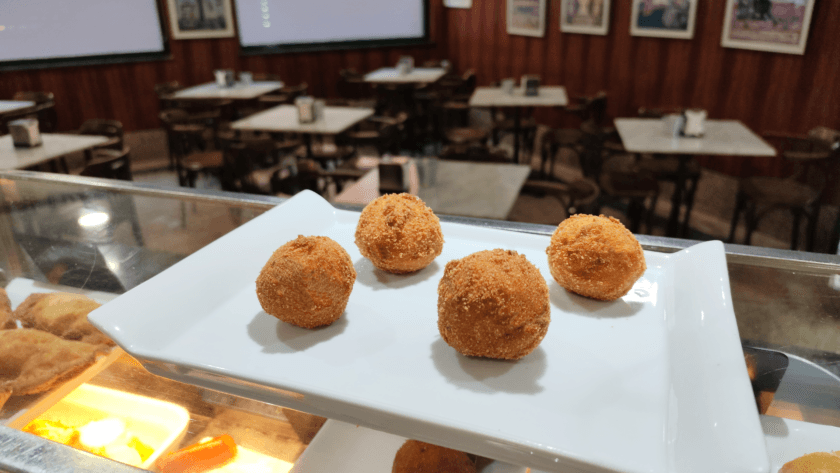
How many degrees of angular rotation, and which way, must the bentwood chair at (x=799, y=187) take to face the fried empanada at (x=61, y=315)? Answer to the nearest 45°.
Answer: approximately 90° to its left

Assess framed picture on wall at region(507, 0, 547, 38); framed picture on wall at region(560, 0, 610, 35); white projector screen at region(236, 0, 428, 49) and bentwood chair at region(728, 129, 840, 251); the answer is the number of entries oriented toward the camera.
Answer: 3

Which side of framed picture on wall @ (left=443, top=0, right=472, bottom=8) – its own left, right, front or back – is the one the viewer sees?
front

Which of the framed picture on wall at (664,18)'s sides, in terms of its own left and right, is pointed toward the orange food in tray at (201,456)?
front

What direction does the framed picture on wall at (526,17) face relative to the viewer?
toward the camera

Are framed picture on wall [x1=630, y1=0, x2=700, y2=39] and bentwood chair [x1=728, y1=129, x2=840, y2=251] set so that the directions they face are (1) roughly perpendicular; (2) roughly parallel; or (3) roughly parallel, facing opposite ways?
roughly perpendicular

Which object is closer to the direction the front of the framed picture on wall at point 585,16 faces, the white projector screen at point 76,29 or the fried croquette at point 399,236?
the fried croquette

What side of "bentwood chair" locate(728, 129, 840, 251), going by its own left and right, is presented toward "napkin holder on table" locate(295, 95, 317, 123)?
front

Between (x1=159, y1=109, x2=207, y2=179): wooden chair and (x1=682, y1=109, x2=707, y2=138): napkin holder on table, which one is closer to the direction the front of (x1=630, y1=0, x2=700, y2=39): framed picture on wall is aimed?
the napkin holder on table

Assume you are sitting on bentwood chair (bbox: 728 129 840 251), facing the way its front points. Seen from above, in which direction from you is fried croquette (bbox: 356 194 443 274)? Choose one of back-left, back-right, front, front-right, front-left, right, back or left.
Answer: left

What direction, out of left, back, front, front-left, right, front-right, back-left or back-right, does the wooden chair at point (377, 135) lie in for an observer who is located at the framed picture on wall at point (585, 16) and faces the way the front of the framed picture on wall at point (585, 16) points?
front-right

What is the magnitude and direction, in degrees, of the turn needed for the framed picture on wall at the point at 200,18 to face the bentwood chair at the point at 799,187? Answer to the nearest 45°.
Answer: approximately 45° to its left

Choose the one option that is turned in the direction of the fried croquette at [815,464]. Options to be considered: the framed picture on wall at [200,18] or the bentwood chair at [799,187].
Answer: the framed picture on wall

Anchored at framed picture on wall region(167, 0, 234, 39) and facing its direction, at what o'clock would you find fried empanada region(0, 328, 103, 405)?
The fried empanada is roughly at 12 o'clock from the framed picture on wall.

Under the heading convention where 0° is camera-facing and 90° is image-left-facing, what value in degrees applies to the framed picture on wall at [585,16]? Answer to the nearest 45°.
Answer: approximately 0°

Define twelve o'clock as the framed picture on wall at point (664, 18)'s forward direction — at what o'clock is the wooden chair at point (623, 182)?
The wooden chair is roughly at 12 o'clock from the framed picture on wall.

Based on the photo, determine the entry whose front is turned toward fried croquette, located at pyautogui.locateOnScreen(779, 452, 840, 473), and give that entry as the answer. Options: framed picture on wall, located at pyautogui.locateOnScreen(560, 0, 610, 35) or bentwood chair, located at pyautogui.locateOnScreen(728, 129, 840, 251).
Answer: the framed picture on wall

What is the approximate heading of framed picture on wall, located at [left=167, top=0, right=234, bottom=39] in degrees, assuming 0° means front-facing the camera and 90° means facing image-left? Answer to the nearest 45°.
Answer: approximately 0°

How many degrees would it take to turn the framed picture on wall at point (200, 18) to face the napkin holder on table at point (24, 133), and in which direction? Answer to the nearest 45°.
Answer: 0° — it already faces it
